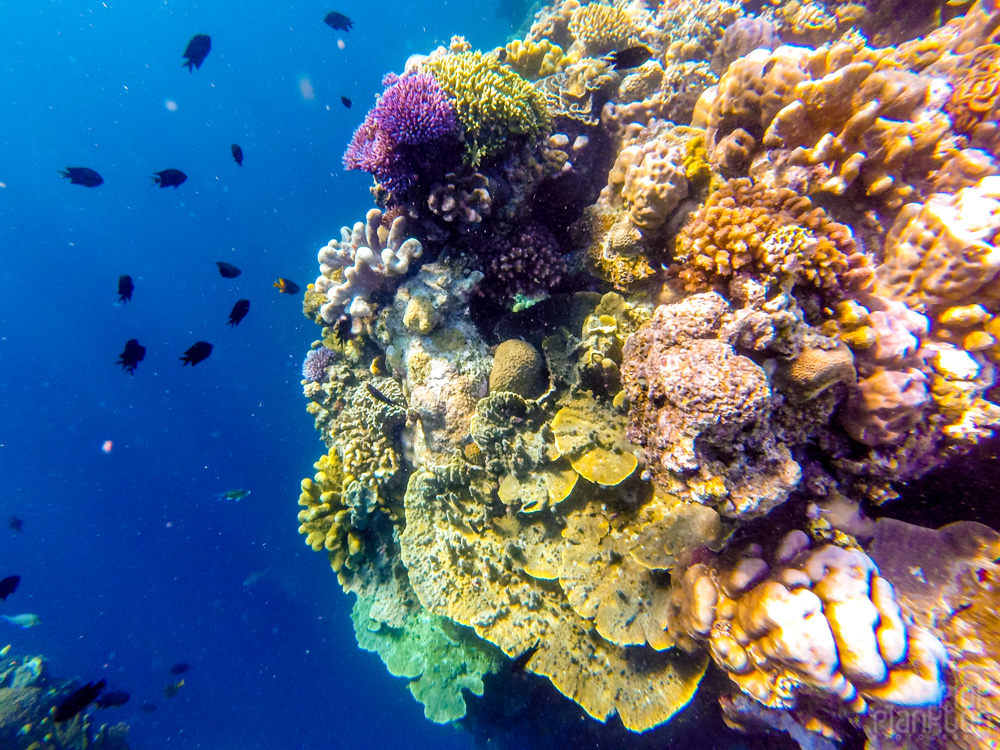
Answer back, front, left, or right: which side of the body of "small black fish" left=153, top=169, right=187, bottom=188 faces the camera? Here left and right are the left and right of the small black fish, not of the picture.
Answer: right

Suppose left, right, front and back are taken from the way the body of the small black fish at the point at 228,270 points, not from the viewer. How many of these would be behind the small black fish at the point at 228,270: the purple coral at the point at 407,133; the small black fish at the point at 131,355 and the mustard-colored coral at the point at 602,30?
1

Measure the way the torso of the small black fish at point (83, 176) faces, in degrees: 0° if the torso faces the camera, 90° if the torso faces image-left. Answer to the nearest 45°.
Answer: approximately 270°

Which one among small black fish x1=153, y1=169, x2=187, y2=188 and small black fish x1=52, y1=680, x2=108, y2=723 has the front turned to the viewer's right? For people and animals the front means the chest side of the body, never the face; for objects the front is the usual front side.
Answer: small black fish x1=153, y1=169, x2=187, y2=188

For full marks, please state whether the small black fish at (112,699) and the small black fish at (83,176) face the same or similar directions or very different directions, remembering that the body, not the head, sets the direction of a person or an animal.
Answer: same or similar directions

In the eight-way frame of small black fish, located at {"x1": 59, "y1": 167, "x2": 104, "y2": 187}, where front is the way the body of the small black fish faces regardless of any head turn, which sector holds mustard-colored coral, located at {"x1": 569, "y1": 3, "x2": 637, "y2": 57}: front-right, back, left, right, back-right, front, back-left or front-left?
front-right

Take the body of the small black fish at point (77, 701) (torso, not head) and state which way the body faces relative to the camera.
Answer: to the viewer's left
